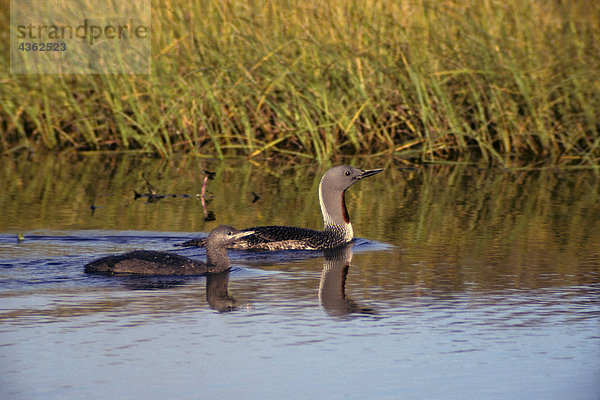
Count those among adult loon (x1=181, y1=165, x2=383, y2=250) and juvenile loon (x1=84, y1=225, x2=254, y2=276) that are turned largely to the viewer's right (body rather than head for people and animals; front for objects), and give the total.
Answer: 2

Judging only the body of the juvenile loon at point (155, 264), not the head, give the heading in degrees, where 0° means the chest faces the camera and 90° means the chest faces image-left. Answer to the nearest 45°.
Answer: approximately 270°

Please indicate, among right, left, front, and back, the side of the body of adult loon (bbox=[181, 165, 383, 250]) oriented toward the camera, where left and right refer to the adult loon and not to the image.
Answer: right

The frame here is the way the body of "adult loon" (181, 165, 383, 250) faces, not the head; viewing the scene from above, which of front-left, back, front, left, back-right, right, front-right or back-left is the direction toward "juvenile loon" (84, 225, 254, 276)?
back-right

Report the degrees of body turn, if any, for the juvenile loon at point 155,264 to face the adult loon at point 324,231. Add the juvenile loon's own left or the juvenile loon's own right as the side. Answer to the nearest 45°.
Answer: approximately 45° to the juvenile loon's own left
